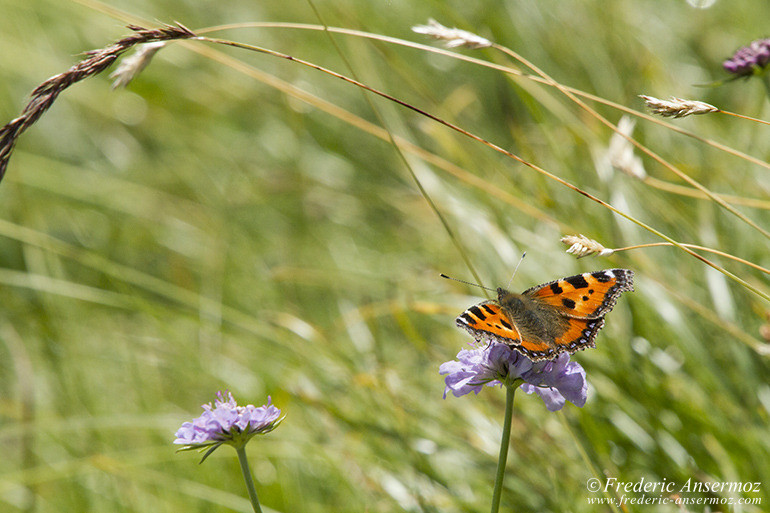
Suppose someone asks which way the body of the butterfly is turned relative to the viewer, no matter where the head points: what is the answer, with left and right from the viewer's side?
facing away from the viewer and to the left of the viewer
